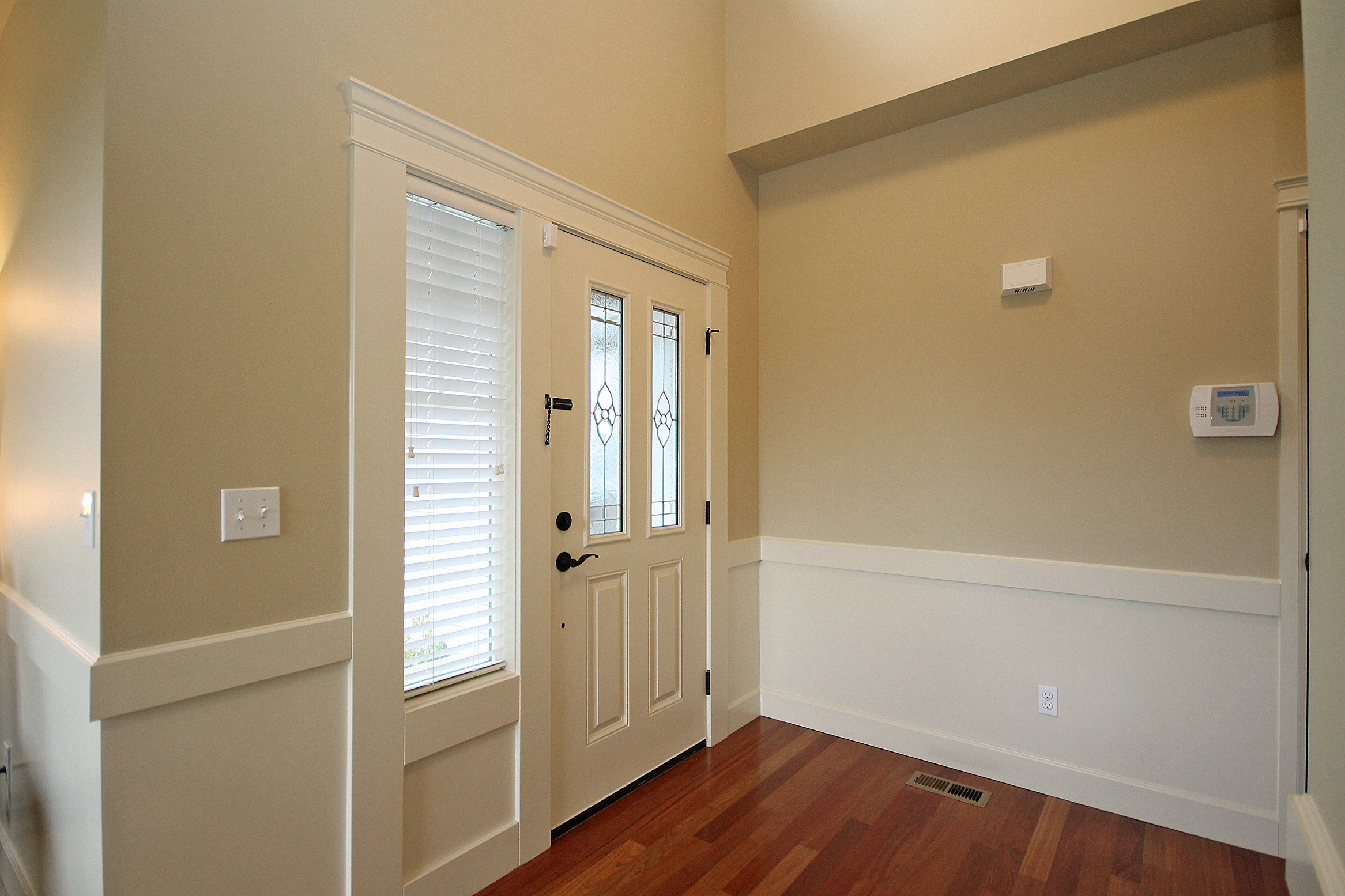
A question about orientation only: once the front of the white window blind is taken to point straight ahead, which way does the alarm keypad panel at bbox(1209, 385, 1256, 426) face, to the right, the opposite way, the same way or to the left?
to the right

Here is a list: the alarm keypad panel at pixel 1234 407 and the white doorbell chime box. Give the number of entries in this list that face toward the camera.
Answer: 2

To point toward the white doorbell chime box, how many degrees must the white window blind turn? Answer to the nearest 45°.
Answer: approximately 45° to its left

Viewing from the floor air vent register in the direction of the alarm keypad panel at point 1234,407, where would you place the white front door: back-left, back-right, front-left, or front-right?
back-right

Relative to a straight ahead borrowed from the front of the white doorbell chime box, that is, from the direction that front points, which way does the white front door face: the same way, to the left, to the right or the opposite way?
to the left

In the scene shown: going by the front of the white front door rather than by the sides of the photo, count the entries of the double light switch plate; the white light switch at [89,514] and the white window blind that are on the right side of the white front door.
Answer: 3

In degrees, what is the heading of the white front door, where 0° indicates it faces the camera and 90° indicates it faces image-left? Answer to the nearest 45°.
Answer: approximately 315°

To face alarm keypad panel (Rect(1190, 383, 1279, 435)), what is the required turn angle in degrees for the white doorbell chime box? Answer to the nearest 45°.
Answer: approximately 90° to its left

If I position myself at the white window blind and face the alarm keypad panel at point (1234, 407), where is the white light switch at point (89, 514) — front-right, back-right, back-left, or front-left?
back-right

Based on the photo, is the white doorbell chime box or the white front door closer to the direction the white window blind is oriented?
the white doorbell chime box

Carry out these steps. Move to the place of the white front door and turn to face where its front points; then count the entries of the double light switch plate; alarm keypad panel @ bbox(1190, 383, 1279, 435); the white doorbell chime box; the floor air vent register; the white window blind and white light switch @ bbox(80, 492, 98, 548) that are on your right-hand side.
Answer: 3

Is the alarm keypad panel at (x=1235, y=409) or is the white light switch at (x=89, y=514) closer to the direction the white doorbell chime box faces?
the white light switch
